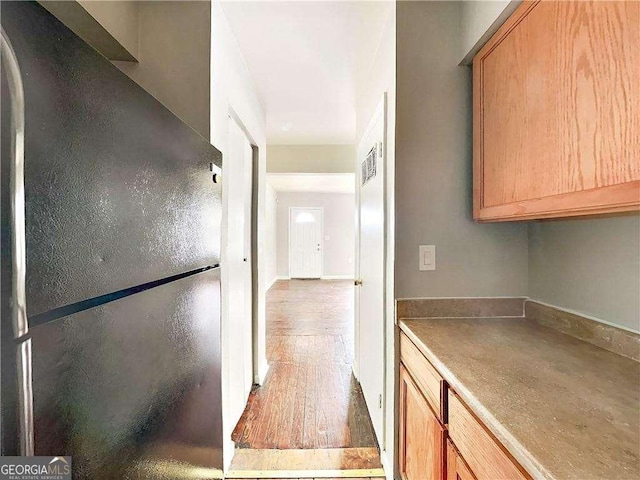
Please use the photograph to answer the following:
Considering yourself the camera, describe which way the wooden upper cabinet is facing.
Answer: facing the viewer and to the left of the viewer

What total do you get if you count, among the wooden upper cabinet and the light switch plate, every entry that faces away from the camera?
0

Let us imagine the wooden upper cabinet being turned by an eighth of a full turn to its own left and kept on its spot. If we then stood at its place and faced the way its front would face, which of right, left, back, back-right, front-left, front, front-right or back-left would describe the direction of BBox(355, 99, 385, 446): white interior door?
back-right

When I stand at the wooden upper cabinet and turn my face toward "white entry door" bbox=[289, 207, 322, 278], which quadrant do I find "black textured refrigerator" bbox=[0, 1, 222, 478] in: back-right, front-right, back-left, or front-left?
back-left

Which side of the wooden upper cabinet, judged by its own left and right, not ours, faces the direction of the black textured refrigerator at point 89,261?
front

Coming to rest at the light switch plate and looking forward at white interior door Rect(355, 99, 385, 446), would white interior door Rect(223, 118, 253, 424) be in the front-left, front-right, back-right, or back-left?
front-left

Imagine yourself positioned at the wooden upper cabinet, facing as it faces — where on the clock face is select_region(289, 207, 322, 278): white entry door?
The white entry door is roughly at 3 o'clock from the wooden upper cabinet.

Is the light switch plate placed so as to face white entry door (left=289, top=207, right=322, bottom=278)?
no

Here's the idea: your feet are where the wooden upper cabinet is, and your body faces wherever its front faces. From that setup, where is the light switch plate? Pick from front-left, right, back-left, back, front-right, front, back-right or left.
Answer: right

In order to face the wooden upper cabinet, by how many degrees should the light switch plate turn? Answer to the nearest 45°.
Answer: approximately 45° to its left

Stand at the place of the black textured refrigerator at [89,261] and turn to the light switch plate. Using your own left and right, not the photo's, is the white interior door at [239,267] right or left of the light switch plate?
left
